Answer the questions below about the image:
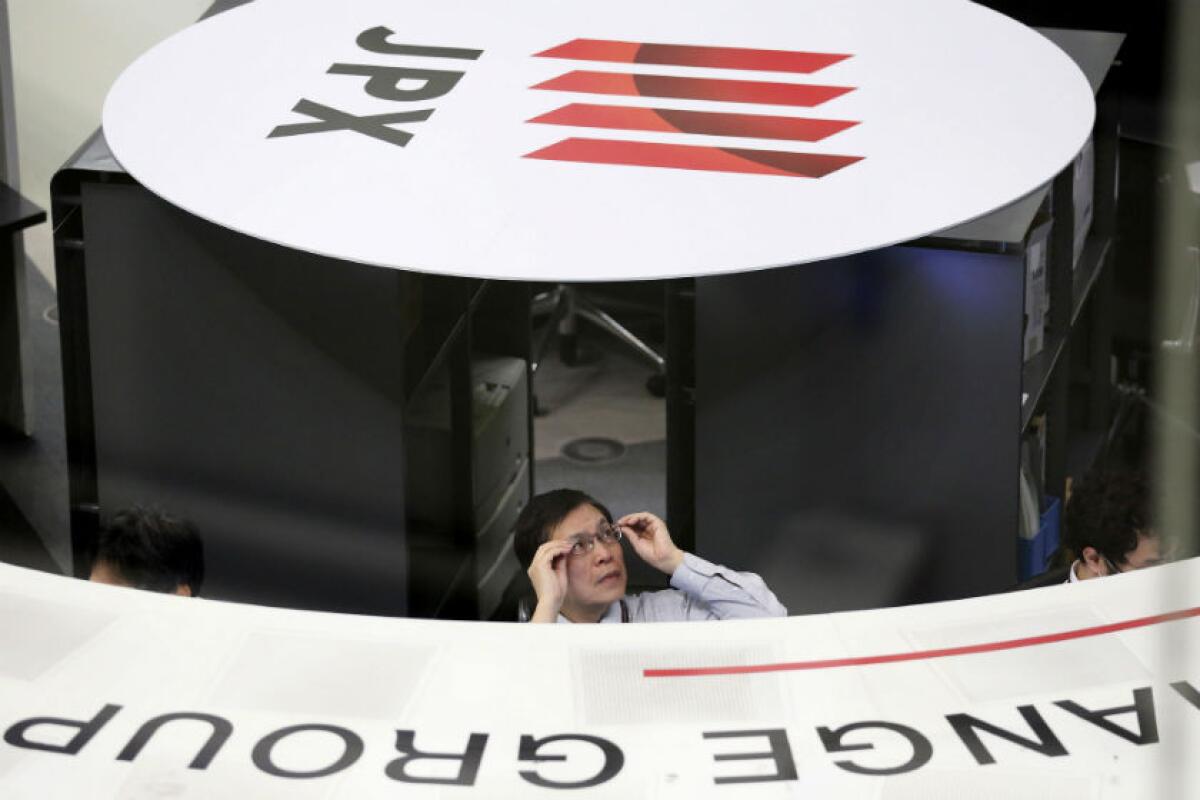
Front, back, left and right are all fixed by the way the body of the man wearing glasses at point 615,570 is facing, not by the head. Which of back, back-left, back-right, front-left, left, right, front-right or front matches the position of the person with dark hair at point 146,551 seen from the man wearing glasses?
back-right

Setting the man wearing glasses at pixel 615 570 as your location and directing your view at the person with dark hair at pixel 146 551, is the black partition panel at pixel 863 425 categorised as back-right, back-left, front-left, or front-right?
back-right

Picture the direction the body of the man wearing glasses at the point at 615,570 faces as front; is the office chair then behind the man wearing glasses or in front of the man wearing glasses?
behind

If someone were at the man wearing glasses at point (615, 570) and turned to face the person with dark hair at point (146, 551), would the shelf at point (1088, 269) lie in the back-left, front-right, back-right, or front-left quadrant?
back-right

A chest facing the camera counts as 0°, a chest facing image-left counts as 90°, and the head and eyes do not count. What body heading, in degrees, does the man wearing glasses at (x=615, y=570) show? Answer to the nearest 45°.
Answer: approximately 315°

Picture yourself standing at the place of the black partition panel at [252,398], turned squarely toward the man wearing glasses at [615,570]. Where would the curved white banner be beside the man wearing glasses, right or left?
right

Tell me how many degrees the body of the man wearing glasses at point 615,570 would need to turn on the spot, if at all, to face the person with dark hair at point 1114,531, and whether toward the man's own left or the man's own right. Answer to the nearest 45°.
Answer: approximately 45° to the man's own left
